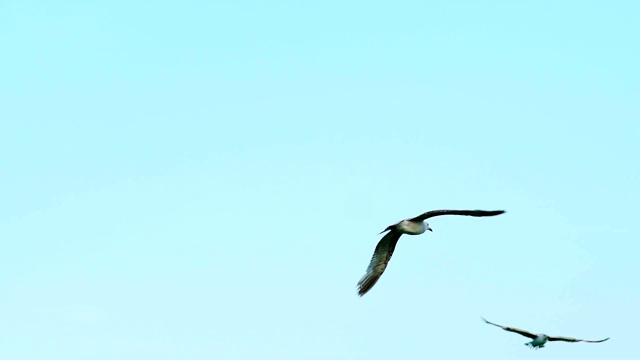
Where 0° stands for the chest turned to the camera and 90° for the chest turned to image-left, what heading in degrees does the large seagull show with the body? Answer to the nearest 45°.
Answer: approximately 315°
